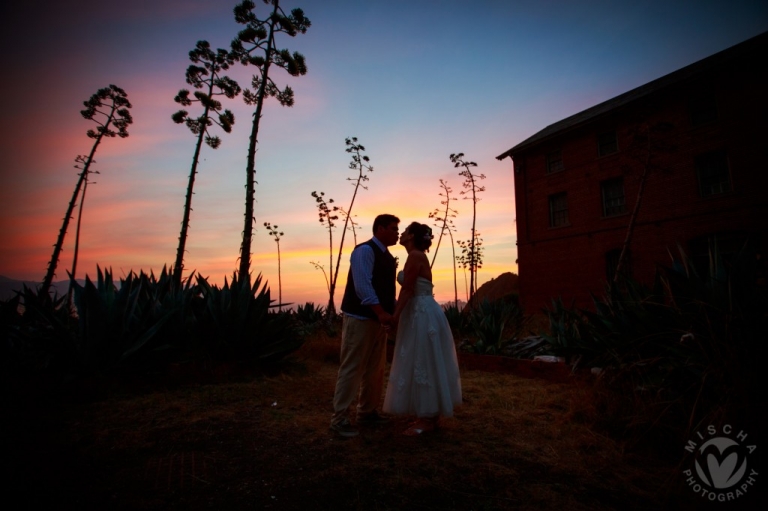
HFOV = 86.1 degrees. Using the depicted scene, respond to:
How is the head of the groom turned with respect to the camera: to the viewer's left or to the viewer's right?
to the viewer's right

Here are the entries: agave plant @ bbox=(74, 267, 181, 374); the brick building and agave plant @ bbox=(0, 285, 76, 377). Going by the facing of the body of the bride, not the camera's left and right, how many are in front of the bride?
2

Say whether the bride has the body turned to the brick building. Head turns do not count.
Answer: no

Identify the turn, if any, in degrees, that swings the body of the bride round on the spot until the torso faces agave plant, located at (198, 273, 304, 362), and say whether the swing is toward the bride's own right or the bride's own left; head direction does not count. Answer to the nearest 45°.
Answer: approximately 45° to the bride's own right

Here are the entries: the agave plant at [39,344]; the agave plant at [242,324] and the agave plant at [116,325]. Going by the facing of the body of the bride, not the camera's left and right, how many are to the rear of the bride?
0

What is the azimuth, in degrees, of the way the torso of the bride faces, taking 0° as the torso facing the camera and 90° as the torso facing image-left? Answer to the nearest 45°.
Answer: approximately 90°

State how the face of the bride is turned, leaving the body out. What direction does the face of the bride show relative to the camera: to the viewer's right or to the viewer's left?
to the viewer's left

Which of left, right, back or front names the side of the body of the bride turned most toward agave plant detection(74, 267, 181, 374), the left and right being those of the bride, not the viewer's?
front

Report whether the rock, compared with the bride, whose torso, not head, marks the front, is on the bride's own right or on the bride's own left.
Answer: on the bride's own right

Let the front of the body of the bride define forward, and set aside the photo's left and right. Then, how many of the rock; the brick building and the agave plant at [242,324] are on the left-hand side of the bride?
0

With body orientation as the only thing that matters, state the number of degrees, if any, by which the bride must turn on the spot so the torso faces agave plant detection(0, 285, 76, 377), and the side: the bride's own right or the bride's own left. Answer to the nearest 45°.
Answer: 0° — they already face it
